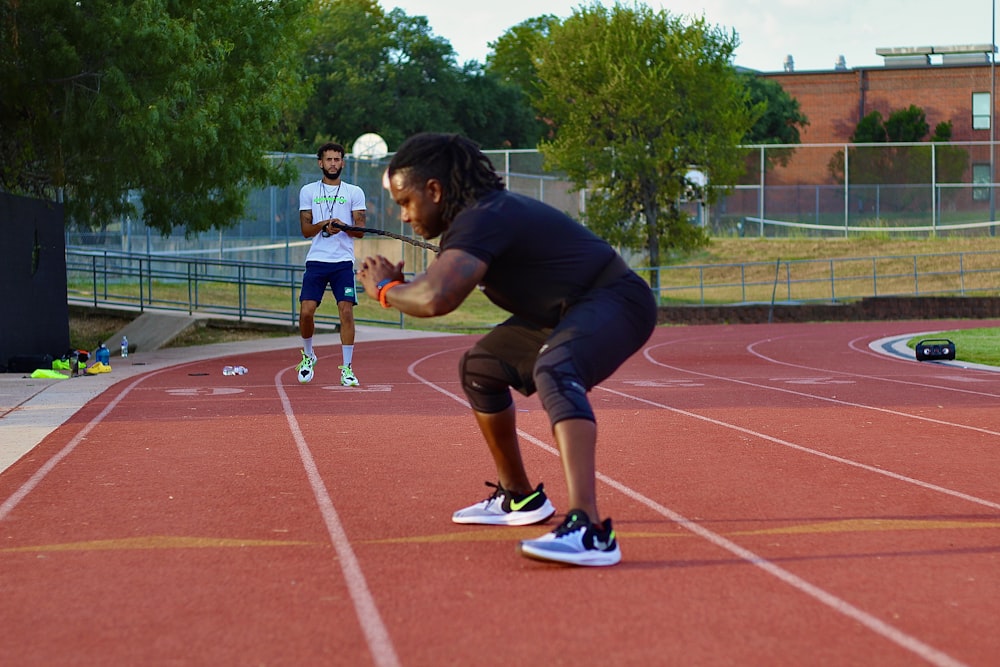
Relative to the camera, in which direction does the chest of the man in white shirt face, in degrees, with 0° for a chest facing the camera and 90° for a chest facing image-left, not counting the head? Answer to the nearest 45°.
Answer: approximately 0°

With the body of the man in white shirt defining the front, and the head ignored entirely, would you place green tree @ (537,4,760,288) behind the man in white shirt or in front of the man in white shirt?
behind

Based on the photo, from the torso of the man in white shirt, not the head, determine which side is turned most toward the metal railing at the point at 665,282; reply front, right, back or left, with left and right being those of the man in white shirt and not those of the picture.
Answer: back

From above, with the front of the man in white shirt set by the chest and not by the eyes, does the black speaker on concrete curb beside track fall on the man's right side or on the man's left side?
on the man's left side
